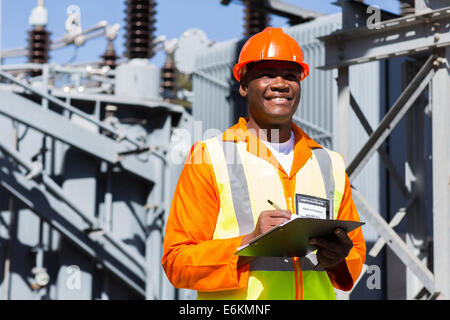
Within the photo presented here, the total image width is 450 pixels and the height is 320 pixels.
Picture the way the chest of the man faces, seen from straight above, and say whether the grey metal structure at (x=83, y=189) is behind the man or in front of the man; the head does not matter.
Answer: behind

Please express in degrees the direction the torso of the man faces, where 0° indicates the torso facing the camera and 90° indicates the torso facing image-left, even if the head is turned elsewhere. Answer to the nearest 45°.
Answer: approximately 315°

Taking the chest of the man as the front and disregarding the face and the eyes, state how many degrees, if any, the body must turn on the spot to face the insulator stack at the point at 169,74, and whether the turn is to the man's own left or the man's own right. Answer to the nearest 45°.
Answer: approximately 135° to the man's own left

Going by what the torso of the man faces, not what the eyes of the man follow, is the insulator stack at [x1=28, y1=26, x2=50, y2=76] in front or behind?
behind

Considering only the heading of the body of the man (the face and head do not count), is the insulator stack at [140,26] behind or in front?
behind

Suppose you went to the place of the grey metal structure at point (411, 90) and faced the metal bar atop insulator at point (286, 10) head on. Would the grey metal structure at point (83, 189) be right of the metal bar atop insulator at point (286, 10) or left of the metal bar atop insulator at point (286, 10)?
left
